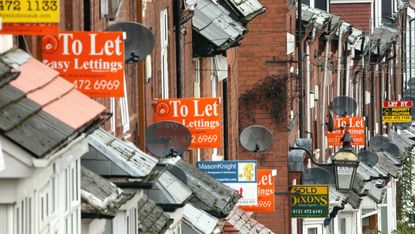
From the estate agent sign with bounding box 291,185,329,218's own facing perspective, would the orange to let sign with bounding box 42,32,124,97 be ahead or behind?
ahead

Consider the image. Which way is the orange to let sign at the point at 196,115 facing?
toward the camera

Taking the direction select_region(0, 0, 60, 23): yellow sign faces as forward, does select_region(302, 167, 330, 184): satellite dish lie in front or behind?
behind

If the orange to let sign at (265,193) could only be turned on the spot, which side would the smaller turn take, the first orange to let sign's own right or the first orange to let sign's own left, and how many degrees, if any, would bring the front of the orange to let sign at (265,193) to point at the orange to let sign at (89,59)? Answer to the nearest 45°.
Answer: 0° — it already faces it

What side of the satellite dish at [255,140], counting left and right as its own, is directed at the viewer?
front

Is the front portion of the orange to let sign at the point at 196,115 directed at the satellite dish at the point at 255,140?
no

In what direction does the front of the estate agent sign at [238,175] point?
toward the camera

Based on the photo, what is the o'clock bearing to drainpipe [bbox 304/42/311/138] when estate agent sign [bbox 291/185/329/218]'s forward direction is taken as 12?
The drainpipe is roughly at 6 o'clock from the estate agent sign.

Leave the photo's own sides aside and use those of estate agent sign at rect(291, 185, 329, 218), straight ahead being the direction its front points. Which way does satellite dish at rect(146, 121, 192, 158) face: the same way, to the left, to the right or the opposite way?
the same way

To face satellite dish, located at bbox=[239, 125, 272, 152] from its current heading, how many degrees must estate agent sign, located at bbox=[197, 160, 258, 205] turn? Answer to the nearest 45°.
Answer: approximately 180°

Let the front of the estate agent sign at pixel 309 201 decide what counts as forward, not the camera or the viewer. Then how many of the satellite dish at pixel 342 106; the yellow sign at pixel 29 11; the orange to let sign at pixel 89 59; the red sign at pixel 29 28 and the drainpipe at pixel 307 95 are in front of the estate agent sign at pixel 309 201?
3

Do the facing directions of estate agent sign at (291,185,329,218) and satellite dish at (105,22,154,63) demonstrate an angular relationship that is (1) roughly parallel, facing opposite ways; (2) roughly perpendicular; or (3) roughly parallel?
roughly parallel

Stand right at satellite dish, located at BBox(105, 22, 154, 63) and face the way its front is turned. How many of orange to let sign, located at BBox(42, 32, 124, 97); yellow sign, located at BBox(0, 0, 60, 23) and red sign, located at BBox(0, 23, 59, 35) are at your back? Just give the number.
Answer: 0

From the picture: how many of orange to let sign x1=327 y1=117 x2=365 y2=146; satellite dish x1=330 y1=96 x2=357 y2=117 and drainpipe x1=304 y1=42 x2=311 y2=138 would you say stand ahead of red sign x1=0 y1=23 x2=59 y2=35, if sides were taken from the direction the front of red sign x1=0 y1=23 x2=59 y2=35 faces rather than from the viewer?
0

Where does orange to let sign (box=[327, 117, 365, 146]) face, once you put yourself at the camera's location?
facing the viewer

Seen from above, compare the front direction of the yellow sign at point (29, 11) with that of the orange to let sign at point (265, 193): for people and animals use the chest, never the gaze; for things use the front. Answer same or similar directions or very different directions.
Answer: same or similar directions

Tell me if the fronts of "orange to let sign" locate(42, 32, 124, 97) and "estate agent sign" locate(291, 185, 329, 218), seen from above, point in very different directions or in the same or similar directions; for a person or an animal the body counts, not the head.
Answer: same or similar directions
